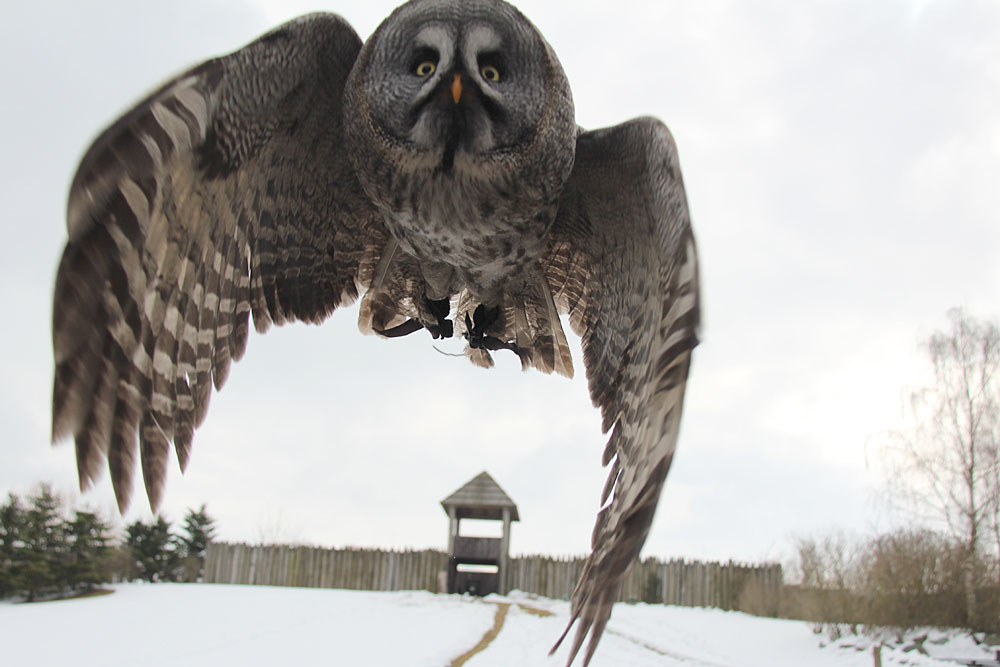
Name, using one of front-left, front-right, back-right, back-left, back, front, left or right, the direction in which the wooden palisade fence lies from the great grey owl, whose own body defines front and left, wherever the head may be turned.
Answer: back

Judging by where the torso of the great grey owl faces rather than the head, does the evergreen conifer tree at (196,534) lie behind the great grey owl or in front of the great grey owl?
behind

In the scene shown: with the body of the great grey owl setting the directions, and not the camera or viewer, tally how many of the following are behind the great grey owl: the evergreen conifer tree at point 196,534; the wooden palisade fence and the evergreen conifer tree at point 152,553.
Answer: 3

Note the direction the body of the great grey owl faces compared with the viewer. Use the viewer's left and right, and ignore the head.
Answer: facing the viewer

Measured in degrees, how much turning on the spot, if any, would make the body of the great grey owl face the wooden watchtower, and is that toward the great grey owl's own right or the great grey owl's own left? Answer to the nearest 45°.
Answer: approximately 180°

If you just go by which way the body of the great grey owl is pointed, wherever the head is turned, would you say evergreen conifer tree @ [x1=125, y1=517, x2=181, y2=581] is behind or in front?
behind

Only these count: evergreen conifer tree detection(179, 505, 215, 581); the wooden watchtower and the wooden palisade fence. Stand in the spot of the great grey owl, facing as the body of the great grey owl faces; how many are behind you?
3
